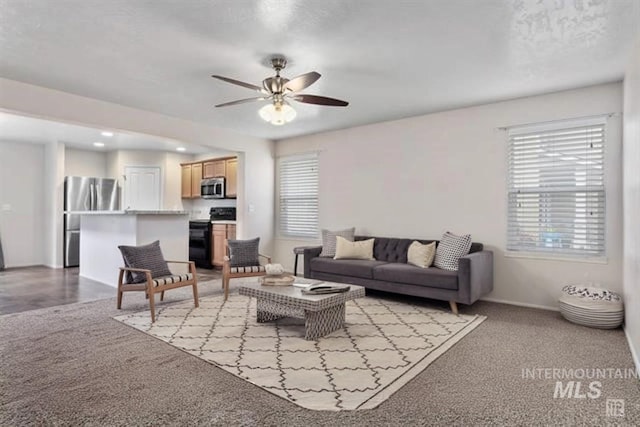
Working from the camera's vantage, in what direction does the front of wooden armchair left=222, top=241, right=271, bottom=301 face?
facing the viewer and to the right of the viewer

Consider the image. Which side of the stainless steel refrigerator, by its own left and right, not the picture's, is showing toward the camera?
front

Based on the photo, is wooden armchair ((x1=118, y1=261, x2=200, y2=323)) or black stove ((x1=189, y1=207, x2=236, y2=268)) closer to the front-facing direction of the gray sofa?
the wooden armchair

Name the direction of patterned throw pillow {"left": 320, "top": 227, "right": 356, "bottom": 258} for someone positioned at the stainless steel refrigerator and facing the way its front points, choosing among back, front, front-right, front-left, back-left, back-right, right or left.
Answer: front-left

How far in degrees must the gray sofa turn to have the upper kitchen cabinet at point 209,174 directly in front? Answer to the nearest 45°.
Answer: approximately 90° to its right

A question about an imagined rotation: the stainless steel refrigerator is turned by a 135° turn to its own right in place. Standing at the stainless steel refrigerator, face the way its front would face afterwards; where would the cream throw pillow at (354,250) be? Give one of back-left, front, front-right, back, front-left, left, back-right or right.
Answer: back

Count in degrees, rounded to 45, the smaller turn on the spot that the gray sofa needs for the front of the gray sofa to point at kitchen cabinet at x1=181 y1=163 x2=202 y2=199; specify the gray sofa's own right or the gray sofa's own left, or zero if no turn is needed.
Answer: approximately 90° to the gray sofa's own right

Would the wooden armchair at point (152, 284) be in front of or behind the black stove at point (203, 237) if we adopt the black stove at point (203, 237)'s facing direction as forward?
in front

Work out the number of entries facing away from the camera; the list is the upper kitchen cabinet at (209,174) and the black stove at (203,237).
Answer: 0

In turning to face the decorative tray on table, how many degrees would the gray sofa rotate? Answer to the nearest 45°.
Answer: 0° — it already faces it

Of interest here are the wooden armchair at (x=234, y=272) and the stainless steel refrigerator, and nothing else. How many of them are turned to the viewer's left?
0

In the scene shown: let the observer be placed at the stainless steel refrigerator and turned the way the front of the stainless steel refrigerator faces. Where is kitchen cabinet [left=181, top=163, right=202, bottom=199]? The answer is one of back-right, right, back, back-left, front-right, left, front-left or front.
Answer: left

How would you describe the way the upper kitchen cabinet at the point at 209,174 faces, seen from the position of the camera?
facing the viewer and to the left of the viewer

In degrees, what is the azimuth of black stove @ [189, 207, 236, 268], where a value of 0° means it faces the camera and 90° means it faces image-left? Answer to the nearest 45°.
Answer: approximately 45°

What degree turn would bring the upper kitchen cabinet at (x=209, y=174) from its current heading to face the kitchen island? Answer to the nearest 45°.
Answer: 0° — it already faces it

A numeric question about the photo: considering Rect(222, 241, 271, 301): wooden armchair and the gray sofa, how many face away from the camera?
0
